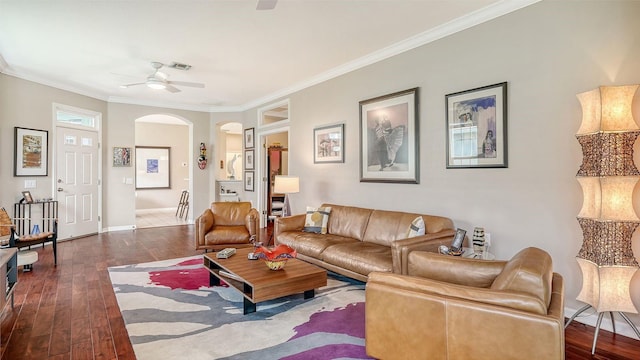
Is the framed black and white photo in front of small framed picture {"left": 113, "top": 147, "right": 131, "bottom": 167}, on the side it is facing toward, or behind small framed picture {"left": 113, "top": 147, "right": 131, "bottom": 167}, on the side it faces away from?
in front

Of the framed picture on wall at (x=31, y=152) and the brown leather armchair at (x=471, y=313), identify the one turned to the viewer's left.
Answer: the brown leather armchair

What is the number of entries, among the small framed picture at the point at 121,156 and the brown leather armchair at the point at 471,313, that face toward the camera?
1

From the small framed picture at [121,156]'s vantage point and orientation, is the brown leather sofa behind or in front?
in front

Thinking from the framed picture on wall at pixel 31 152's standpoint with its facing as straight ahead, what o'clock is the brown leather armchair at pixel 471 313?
The brown leather armchair is roughly at 1 o'clock from the framed picture on wall.

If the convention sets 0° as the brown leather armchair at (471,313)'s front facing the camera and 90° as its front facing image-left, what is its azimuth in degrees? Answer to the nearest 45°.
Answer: approximately 90°

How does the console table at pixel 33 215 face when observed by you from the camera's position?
facing the viewer and to the right of the viewer

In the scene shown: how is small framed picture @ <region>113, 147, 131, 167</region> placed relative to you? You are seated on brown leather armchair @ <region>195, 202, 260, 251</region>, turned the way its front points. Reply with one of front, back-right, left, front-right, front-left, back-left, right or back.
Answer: back-right
